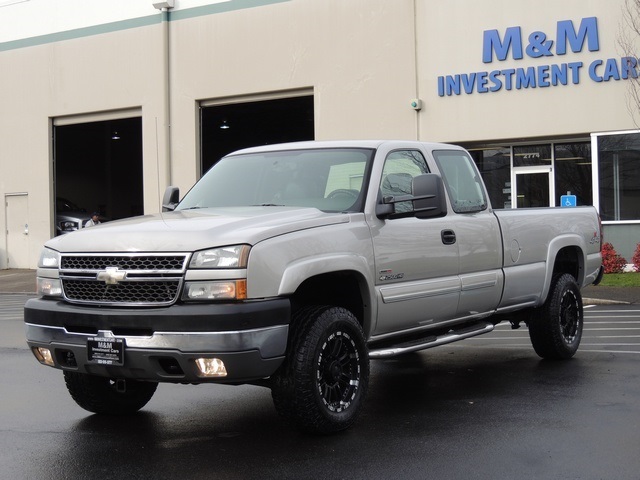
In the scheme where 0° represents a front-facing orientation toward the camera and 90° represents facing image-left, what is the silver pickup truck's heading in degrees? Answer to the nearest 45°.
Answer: approximately 45°

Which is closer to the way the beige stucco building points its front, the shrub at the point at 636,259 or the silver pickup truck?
the silver pickup truck

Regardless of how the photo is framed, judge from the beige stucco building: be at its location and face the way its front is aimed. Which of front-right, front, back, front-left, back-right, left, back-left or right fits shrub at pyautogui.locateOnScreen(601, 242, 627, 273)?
left

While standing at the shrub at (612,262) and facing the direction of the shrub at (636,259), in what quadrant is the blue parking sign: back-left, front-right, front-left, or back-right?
back-left

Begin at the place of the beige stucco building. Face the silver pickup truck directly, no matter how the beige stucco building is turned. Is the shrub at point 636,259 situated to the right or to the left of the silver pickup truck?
left
